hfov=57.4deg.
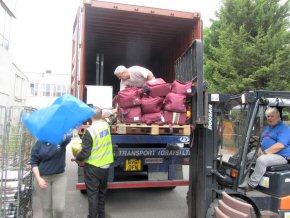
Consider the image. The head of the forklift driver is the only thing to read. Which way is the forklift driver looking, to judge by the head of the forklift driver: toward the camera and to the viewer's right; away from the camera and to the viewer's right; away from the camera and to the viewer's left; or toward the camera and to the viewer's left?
toward the camera and to the viewer's left

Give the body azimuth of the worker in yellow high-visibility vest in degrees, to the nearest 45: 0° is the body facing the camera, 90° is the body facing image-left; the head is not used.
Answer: approximately 135°

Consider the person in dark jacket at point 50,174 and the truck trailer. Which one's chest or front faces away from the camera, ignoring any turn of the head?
the truck trailer

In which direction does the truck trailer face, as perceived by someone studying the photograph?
facing away from the viewer

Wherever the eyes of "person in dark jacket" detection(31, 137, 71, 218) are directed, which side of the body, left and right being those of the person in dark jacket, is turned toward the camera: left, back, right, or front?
front

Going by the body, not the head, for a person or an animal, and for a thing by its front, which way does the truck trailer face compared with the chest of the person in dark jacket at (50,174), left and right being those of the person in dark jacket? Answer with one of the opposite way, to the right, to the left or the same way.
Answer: the opposite way

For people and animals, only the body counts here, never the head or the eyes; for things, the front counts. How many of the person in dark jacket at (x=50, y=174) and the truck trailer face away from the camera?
1

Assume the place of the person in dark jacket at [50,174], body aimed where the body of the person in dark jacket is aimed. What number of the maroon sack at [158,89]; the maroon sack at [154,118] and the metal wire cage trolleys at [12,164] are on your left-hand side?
2
